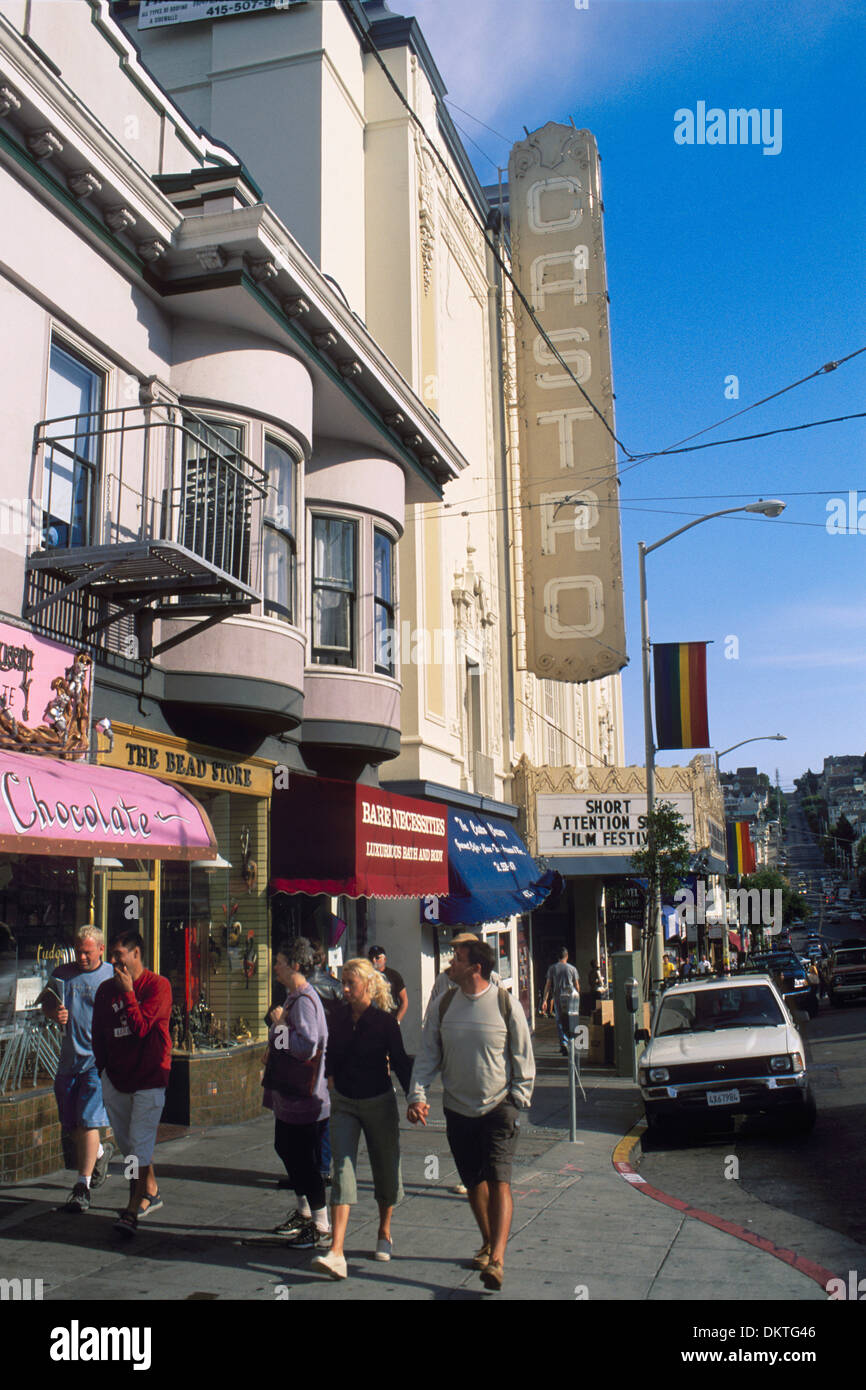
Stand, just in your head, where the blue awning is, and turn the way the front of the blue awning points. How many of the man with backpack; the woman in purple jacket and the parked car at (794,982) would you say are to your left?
1

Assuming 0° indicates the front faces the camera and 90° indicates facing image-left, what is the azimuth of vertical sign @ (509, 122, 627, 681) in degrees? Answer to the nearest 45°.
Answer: approximately 0°

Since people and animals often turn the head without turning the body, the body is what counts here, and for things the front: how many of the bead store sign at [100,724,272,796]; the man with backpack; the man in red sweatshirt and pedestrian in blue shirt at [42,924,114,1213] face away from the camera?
0

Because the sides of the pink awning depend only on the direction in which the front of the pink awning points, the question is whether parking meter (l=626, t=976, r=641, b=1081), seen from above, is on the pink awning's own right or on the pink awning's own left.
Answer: on the pink awning's own left

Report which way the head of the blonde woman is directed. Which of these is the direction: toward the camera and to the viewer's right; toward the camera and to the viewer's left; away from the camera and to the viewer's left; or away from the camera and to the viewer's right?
toward the camera and to the viewer's left

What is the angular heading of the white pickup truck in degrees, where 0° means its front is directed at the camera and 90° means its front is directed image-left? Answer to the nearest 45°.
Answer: approximately 0°

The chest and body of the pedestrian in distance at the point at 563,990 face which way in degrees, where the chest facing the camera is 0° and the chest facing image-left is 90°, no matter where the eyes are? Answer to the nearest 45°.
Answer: approximately 180°

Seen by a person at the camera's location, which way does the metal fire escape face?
facing the viewer and to the right of the viewer

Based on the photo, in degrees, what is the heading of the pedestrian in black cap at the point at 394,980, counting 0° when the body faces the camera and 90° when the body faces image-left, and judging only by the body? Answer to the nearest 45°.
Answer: approximately 45°

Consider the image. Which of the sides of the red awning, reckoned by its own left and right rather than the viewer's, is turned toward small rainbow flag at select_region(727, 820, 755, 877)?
left

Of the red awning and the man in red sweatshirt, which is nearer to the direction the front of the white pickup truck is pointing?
the man in red sweatshirt

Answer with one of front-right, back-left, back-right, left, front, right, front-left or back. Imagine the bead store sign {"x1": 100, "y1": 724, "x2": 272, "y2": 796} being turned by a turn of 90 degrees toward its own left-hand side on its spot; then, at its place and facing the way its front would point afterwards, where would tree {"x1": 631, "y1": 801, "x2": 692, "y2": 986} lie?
front

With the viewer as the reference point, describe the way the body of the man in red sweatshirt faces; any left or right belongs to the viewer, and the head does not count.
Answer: facing the viewer and to the left of the viewer

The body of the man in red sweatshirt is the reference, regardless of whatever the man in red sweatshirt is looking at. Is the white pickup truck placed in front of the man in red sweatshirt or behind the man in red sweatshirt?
behind

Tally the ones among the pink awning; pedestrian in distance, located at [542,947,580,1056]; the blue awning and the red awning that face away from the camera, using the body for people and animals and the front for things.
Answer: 1

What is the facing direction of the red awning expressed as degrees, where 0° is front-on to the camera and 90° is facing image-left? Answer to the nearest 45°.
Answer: approximately 315°

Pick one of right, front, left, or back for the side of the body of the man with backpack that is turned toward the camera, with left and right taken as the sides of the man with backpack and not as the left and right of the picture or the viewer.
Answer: front
